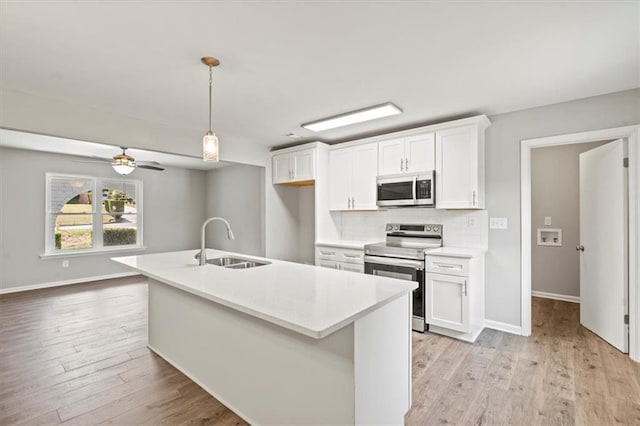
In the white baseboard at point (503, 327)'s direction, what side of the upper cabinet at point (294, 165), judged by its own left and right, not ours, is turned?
left

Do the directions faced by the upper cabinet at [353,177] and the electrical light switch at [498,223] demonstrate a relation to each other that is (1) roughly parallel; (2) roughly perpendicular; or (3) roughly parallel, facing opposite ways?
roughly parallel

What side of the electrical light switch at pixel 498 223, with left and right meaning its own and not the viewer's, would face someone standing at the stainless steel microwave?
right

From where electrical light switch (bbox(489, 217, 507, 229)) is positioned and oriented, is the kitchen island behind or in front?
in front

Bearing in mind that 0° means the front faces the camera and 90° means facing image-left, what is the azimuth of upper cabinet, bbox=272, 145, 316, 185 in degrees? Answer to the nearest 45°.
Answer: approximately 45°

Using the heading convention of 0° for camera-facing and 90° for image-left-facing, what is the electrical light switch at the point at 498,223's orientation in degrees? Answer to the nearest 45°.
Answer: approximately 0°

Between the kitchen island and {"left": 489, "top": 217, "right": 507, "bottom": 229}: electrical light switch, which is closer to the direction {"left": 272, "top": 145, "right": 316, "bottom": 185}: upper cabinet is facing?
the kitchen island

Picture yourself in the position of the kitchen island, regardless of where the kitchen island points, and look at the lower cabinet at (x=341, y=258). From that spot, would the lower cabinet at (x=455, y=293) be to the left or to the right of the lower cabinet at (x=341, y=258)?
right

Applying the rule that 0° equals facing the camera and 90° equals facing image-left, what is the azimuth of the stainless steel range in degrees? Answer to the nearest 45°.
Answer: approximately 45°

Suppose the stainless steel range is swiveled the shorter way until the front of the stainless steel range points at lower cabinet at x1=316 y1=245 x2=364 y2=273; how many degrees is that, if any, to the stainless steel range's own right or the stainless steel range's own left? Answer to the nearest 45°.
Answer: approximately 45° to the stainless steel range's own right

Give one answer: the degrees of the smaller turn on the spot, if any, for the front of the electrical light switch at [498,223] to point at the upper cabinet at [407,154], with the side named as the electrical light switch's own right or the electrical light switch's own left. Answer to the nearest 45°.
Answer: approximately 90° to the electrical light switch's own right

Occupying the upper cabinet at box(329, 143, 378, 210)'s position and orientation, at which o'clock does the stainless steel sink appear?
The stainless steel sink is roughly at 12 o'clock from the upper cabinet.

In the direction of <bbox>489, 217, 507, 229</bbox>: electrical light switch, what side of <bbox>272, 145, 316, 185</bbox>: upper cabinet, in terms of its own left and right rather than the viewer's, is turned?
left

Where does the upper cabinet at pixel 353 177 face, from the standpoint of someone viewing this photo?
facing the viewer and to the left of the viewer

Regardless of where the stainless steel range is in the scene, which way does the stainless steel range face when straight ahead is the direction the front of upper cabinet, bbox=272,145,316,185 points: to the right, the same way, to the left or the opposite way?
the same way

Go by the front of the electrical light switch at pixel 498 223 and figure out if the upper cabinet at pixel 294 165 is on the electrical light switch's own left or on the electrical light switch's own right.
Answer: on the electrical light switch's own right

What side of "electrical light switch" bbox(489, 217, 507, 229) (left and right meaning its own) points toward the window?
right

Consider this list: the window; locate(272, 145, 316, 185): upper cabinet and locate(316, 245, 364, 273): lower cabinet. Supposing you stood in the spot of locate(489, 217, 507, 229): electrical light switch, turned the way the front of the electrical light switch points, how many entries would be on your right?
3

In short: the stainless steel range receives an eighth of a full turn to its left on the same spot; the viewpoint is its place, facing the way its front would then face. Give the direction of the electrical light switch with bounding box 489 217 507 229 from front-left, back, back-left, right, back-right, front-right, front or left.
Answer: left
